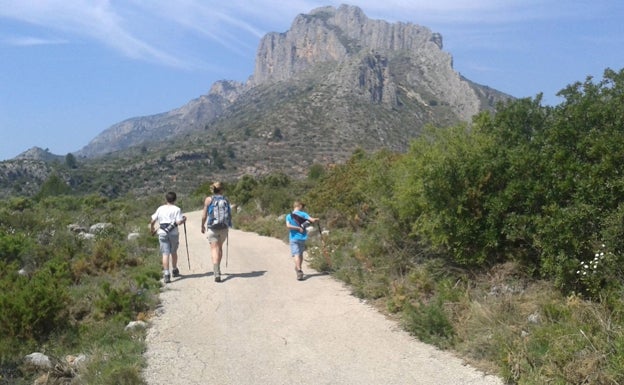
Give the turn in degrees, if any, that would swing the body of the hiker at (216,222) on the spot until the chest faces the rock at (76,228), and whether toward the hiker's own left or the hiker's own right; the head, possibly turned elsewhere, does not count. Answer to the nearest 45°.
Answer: approximately 45° to the hiker's own left

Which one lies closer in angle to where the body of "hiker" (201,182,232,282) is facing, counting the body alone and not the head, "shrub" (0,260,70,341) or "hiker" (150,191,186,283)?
the hiker

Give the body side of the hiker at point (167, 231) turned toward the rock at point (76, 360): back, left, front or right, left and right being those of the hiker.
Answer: back

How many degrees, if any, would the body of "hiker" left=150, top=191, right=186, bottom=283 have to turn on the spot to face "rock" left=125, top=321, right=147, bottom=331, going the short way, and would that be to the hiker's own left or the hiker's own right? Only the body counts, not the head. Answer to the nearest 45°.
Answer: approximately 180°

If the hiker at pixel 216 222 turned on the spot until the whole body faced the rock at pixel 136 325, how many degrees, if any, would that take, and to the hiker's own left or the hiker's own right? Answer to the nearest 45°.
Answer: approximately 135° to the hiker's own left

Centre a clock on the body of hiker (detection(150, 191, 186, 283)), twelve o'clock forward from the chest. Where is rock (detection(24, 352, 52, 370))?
The rock is roughly at 7 o'clock from the hiker.

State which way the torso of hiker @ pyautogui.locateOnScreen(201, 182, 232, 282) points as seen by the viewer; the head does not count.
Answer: away from the camera

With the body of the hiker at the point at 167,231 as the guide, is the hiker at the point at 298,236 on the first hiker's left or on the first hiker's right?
on the first hiker's right

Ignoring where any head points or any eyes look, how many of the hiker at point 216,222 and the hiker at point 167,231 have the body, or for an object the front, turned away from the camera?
2

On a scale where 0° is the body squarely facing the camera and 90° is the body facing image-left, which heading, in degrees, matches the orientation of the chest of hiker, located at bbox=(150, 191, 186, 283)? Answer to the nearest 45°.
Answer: approximately 180°

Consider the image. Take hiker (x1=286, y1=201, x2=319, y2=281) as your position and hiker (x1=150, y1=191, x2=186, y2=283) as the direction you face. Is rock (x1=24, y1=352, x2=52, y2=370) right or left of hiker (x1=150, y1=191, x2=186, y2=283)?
left
